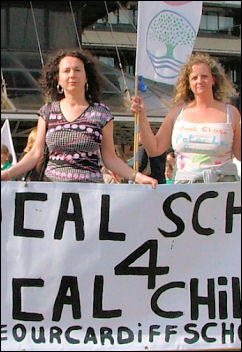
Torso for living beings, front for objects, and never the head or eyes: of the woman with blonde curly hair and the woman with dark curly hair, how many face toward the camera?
2

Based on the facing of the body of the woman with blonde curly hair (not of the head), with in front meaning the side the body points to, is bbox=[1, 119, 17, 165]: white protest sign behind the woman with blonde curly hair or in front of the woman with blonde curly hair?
behind

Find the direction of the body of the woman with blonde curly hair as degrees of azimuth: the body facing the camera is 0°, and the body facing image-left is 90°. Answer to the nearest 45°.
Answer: approximately 0°

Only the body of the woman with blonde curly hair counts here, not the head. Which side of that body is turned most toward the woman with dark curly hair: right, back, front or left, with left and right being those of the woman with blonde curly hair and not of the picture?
right
